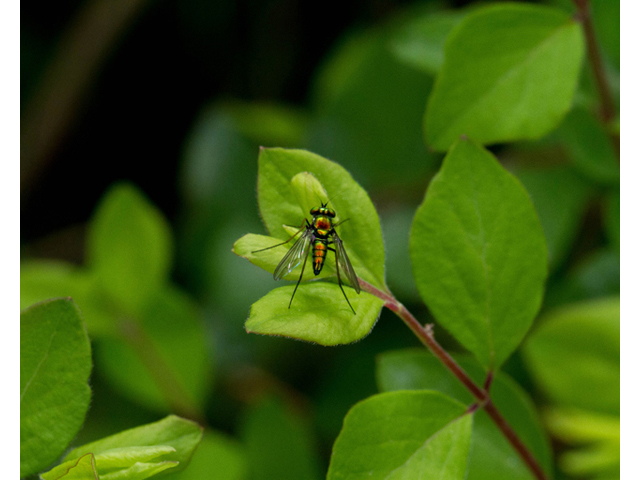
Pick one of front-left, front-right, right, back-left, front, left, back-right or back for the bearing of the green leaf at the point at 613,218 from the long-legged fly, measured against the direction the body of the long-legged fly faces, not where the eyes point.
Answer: front-right

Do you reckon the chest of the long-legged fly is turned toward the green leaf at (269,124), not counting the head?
yes

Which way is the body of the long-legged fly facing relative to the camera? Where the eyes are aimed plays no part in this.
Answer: away from the camera

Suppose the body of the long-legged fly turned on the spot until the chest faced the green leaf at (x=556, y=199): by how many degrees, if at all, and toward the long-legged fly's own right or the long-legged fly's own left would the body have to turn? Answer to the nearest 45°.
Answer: approximately 45° to the long-legged fly's own right

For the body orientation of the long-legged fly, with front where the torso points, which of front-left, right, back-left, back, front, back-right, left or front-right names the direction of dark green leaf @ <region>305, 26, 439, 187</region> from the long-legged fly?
front
